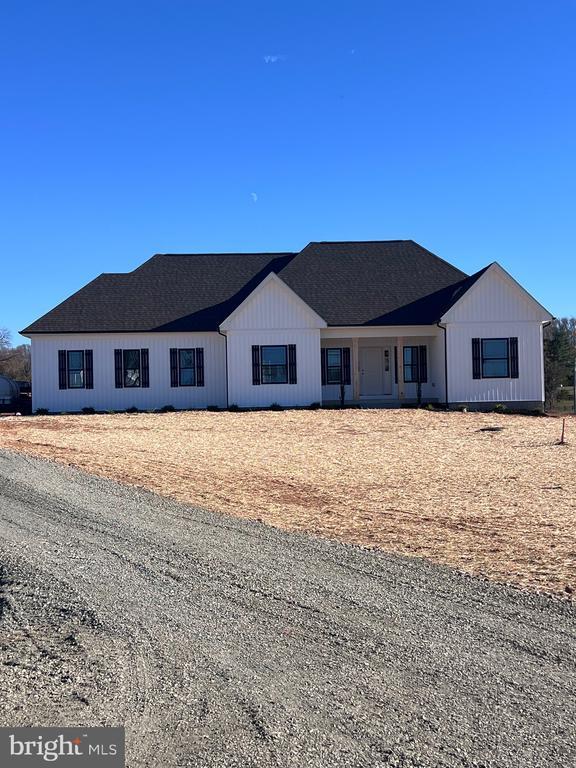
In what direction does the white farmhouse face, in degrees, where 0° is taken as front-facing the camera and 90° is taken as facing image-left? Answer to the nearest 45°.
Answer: approximately 0°
